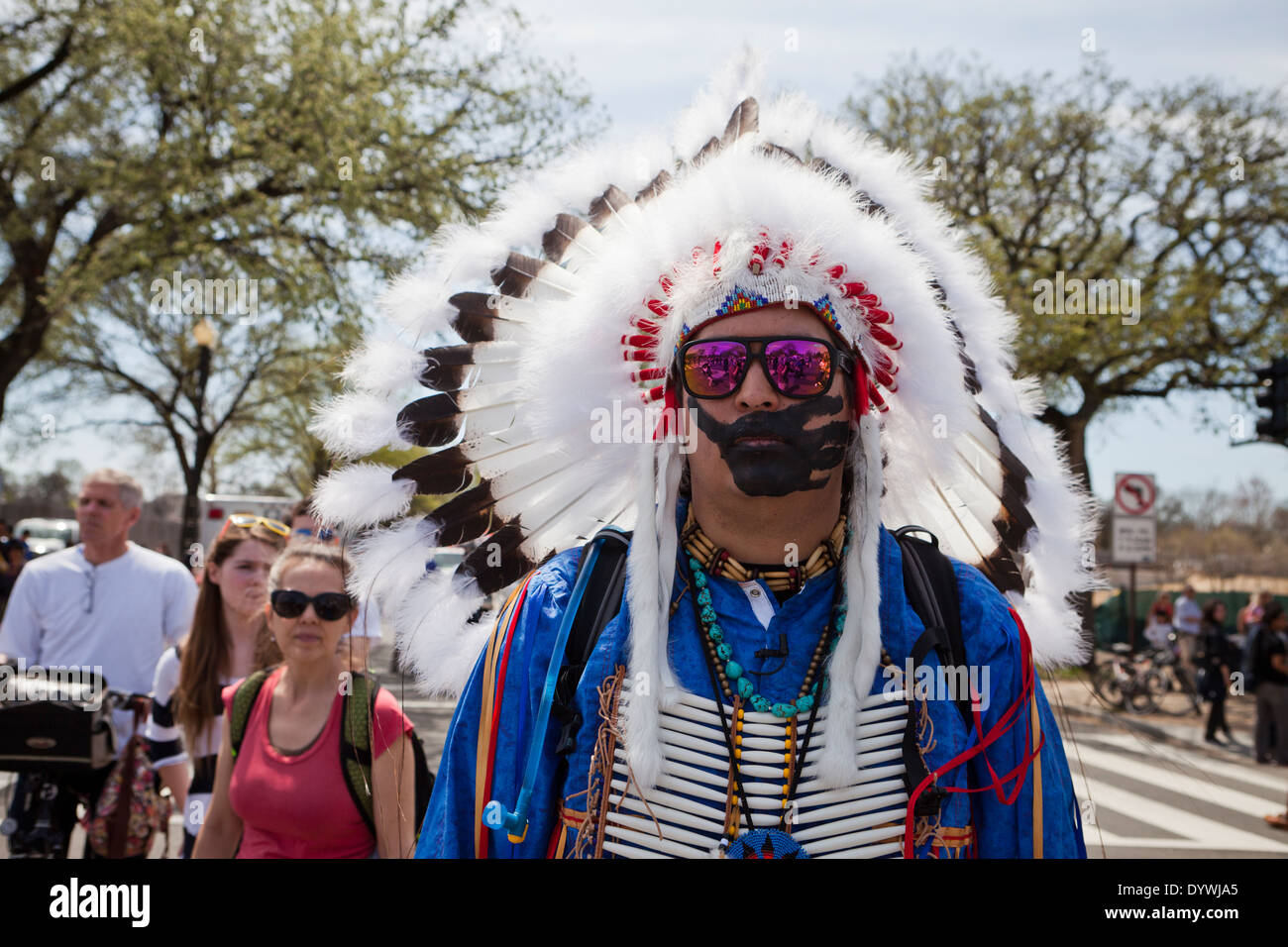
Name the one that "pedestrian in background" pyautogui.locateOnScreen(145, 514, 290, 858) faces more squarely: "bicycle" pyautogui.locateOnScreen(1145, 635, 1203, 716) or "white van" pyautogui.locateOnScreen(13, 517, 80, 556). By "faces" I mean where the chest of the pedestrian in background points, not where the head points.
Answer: the bicycle

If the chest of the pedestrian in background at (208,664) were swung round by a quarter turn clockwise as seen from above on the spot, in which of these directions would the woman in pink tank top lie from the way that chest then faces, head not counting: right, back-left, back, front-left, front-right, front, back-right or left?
front-left

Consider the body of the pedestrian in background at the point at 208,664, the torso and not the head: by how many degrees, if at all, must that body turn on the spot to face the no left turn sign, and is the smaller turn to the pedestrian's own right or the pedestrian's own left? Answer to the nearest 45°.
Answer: approximately 90° to the pedestrian's own left

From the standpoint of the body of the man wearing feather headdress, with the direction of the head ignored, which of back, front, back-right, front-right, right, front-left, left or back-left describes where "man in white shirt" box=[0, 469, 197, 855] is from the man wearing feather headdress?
back-right

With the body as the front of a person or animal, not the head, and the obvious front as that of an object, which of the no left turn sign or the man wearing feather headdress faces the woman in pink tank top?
the no left turn sign

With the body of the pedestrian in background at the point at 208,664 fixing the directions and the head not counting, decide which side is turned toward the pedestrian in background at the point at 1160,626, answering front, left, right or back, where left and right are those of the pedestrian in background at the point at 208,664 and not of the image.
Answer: left

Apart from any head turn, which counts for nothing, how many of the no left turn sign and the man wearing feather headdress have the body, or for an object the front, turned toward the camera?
2

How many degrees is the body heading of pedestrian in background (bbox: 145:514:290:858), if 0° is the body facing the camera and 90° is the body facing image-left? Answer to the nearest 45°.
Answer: approximately 315°
